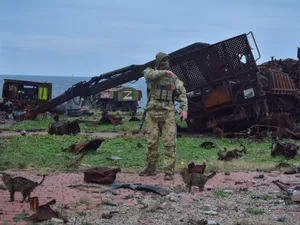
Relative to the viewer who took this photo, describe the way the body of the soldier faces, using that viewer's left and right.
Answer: facing the viewer

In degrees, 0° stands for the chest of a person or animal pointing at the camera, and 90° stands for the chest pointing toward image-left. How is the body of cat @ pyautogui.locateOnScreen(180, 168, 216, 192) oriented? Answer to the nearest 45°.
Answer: approximately 90°

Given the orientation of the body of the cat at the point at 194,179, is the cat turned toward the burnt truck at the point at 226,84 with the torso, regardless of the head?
no

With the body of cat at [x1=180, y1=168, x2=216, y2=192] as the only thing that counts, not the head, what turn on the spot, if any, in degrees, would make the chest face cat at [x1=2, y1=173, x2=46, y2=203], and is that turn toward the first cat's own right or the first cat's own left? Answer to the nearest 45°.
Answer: approximately 45° to the first cat's own left

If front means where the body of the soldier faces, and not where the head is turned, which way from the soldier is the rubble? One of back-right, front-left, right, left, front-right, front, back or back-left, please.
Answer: front-right

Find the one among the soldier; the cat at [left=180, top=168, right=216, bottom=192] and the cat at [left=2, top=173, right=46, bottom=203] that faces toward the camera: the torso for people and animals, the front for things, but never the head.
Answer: the soldier

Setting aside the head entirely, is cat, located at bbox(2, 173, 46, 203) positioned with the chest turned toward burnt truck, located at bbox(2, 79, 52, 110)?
no

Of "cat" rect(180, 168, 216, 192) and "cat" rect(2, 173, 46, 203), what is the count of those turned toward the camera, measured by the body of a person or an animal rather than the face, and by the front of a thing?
0

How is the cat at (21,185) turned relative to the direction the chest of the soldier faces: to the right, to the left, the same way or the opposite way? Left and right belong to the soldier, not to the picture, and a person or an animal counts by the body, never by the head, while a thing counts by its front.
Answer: to the right

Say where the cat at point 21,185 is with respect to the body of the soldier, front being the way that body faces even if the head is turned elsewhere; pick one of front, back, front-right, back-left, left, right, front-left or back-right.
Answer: front-right
